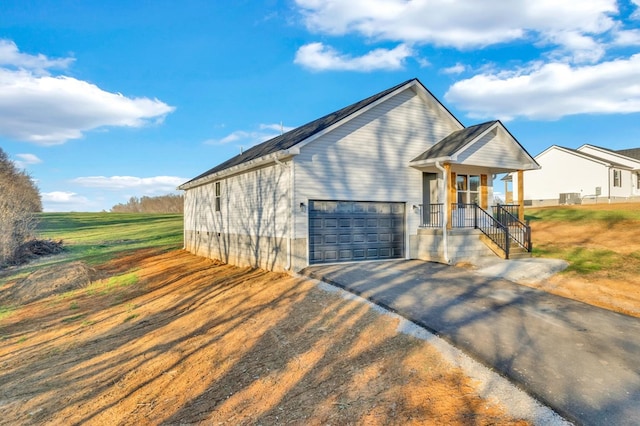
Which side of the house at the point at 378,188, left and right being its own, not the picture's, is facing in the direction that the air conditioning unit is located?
left

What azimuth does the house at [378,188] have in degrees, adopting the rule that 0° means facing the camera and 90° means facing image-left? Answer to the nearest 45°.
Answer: approximately 315°

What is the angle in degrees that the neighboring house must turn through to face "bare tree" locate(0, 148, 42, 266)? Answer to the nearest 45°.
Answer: approximately 90° to its right

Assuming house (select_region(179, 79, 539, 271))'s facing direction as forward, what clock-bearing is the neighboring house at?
The neighboring house is roughly at 9 o'clock from the house.

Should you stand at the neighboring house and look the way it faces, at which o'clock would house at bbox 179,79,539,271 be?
The house is roughly at 2 o'clock from the neighboring house.

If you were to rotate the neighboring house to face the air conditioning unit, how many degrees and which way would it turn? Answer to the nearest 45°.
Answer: approximately 45° to its right

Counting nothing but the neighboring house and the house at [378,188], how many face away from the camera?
0

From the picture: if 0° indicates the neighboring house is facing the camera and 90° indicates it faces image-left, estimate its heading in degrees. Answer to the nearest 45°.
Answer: approximately 315°
